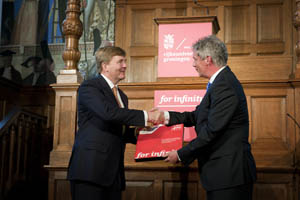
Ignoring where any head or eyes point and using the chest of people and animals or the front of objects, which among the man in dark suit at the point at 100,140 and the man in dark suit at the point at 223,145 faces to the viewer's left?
the man in dark suit at the point at 223,145

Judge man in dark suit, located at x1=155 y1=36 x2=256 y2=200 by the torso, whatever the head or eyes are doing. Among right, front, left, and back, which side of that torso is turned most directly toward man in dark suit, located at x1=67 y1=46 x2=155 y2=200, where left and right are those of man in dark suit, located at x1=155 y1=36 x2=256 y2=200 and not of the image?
front

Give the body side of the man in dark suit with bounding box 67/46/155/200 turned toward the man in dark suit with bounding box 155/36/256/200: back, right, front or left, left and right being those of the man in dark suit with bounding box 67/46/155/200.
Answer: front

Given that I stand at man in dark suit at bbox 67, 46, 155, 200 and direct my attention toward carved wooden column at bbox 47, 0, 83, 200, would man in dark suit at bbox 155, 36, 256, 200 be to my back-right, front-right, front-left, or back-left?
back-right

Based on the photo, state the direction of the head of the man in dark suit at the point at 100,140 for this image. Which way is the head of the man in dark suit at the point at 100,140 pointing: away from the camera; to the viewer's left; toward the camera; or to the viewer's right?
to the viewer's right

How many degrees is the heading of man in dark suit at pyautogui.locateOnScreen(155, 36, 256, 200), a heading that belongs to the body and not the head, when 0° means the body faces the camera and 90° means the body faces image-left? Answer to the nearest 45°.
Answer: approximately 90°

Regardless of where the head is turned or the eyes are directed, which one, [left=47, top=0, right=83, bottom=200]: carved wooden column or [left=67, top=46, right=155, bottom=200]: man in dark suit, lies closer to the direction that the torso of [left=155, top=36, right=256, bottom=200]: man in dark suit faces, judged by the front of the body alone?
the man in dark suit

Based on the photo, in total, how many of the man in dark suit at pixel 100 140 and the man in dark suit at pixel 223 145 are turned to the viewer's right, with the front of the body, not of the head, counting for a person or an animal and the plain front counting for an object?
1

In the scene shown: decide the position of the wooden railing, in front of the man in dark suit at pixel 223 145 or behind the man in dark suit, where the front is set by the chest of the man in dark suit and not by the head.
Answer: in front

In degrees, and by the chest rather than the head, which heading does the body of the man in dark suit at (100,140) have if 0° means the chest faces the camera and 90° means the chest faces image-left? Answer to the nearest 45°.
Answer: approximately 270°

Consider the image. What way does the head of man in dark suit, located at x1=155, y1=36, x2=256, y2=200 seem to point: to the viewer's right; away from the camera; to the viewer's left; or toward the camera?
to the viewer's left

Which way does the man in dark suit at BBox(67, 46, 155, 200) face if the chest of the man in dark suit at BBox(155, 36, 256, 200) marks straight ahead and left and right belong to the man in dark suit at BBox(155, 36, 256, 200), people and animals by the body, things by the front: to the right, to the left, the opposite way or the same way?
the opposite way
